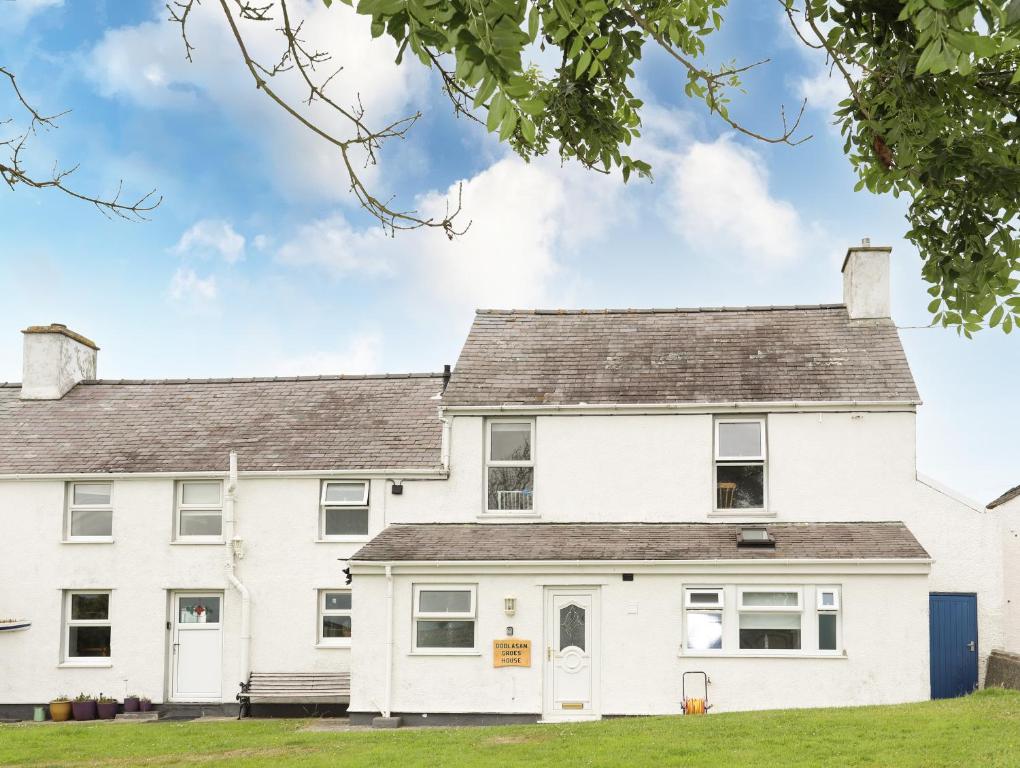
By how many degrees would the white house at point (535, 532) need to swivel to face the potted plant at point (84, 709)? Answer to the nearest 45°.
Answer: approximately 90° to its right

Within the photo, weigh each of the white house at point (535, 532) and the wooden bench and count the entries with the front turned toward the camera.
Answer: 2

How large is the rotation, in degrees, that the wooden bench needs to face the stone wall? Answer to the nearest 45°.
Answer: approximately 90° to its left

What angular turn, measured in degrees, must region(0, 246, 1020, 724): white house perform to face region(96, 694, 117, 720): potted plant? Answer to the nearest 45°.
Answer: approximately 90° to its right

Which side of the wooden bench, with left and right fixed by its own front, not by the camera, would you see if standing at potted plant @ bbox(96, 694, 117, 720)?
right

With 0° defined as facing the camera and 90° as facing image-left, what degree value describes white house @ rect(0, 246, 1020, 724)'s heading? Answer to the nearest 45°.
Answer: approximately 0°

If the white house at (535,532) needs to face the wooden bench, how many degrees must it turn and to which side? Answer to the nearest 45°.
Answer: approximately 90° to its right
